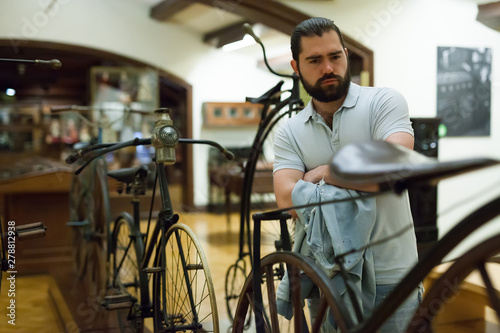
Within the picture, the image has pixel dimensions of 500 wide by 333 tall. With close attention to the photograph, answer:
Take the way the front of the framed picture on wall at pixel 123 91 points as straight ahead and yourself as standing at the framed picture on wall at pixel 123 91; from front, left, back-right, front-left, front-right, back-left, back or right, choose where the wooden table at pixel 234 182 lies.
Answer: front-left

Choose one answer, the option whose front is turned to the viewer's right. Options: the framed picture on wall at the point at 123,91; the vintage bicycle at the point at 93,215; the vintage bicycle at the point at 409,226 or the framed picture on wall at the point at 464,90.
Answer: the vintage bicycle at the point at 409,226

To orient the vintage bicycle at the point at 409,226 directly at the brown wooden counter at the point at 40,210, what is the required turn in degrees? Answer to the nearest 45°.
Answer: approximately 135° to its left

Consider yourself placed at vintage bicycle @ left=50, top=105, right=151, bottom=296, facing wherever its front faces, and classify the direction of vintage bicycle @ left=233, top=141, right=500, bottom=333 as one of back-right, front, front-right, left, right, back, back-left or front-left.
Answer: front

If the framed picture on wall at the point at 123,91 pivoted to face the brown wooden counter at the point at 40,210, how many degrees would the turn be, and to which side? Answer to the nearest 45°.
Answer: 0° — it already faces it

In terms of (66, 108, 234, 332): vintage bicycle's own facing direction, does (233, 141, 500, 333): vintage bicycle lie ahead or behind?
ahead

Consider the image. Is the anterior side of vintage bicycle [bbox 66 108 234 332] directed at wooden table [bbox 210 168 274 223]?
no

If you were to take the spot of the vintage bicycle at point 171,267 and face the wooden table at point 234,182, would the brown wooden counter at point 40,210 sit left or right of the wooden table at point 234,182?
left

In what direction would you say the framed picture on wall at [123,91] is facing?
toward the camera

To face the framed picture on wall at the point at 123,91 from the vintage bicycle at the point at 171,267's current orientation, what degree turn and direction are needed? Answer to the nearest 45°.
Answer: approximately 135° to its left

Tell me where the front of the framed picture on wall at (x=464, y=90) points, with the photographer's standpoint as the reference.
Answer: facing the viewer

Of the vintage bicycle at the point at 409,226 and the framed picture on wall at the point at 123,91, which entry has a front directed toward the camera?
the framed picture on wall

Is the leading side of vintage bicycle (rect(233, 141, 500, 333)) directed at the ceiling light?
no

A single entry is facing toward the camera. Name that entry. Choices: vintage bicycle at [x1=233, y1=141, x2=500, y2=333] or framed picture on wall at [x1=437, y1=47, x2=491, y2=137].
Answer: the framed picture on wall
